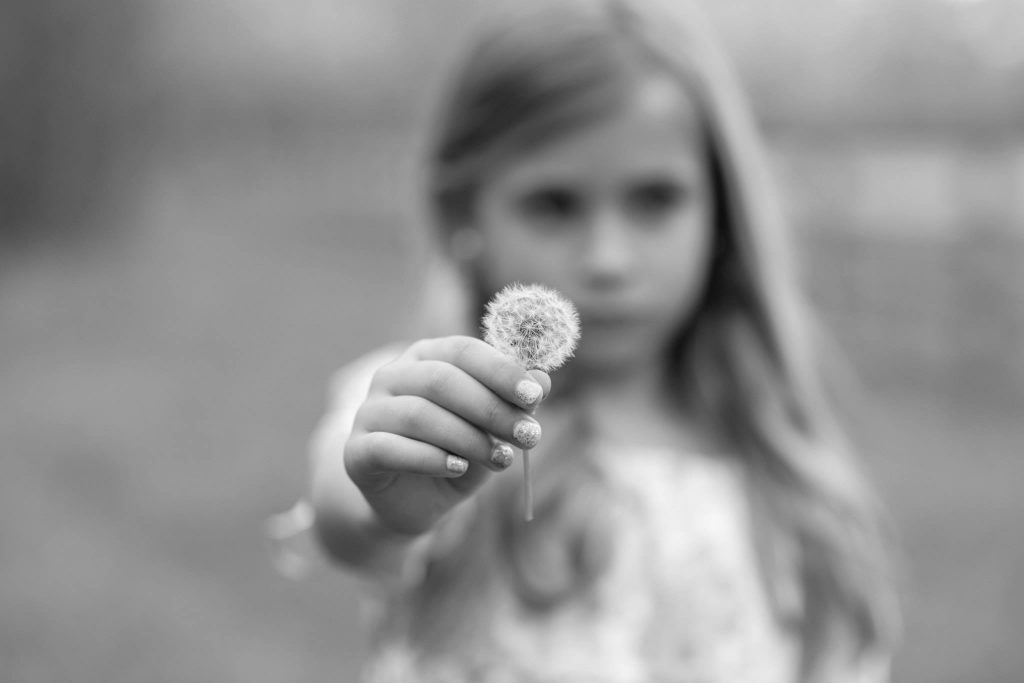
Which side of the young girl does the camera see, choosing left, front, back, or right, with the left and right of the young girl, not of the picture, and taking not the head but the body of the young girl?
front
